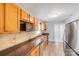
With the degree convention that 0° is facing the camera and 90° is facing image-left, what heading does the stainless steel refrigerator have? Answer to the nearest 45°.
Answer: approximately 45°
